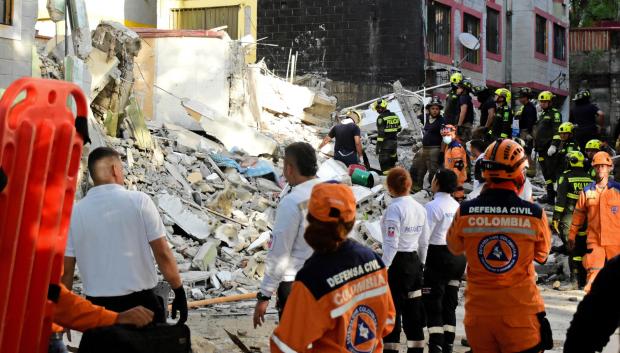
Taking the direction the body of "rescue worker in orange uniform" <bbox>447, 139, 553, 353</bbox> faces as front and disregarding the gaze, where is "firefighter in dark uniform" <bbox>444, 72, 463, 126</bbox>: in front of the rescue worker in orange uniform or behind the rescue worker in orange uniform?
in front

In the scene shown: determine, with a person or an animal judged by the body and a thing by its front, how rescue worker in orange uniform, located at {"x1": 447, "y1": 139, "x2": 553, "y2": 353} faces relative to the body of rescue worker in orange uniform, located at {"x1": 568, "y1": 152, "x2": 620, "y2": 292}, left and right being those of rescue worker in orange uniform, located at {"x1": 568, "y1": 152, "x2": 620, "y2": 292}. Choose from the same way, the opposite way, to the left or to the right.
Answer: the opposite way

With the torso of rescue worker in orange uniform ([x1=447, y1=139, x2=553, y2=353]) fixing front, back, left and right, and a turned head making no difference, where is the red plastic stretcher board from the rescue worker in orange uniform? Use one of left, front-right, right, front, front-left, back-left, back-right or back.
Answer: back-left

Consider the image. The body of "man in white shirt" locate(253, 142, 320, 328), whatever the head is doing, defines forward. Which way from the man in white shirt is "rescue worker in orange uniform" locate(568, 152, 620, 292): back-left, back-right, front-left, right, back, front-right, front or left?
right

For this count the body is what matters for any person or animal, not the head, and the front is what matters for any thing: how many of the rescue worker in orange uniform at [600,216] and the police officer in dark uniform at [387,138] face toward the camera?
1

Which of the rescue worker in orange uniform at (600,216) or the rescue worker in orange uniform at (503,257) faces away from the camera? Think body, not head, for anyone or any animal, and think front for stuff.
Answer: the rescue worker in orange uniform at (503,257)

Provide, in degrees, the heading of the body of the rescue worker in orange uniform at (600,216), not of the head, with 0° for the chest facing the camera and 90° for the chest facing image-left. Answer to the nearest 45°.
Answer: approximately 0°

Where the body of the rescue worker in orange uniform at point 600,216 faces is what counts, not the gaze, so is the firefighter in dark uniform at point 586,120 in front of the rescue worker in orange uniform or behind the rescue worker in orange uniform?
behind

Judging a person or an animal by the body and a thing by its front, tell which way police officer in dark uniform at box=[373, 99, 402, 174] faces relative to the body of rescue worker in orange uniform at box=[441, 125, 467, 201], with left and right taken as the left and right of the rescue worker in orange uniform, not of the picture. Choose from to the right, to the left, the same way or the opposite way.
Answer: to the right

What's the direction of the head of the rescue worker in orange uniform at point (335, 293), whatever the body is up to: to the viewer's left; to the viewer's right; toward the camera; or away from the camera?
away from the camera

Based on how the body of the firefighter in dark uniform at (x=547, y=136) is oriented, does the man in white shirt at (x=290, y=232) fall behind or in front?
in front

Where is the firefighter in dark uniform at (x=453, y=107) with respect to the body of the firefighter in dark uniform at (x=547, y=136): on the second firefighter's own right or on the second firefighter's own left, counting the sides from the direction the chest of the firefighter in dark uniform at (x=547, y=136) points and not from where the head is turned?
on the second firefighter's own right

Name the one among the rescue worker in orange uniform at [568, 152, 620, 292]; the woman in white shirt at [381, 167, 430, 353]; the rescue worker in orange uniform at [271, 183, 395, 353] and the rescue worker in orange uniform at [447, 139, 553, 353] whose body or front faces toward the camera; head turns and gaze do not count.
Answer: the rescue worker in orange uniform at [568, 152, 620, 292]

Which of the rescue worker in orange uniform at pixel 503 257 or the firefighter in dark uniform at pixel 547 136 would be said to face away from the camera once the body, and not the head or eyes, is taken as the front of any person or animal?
the rescue worker in orange uniform

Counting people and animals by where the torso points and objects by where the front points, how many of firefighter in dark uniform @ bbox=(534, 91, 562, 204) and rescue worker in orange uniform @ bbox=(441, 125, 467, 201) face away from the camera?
0

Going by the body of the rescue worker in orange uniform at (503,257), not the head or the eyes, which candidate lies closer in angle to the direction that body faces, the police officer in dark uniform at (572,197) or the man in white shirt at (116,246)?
the police officer in dark uniform

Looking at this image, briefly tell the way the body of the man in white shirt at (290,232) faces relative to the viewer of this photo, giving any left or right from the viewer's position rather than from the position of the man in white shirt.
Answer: facing away from the viewer and to the left of the viewer
